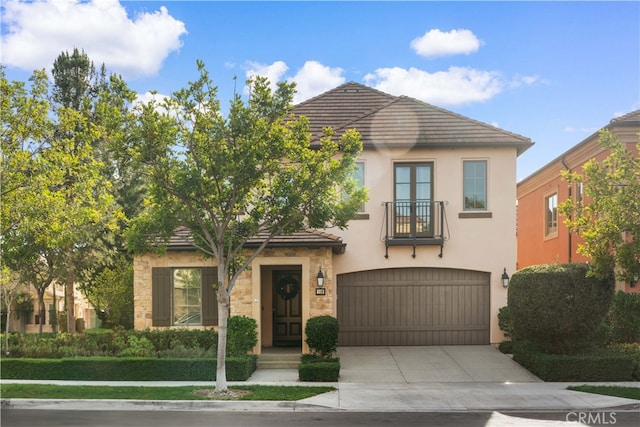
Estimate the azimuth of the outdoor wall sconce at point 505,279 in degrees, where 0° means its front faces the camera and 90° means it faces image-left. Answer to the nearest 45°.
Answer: approximately 0°

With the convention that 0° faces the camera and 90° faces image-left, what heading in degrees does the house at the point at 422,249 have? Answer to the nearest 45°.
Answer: approximately 0°

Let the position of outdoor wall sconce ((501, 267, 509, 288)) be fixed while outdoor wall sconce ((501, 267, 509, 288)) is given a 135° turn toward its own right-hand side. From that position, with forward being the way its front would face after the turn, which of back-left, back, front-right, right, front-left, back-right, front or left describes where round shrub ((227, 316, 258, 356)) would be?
left

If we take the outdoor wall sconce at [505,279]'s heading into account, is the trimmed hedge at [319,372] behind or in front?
in front
